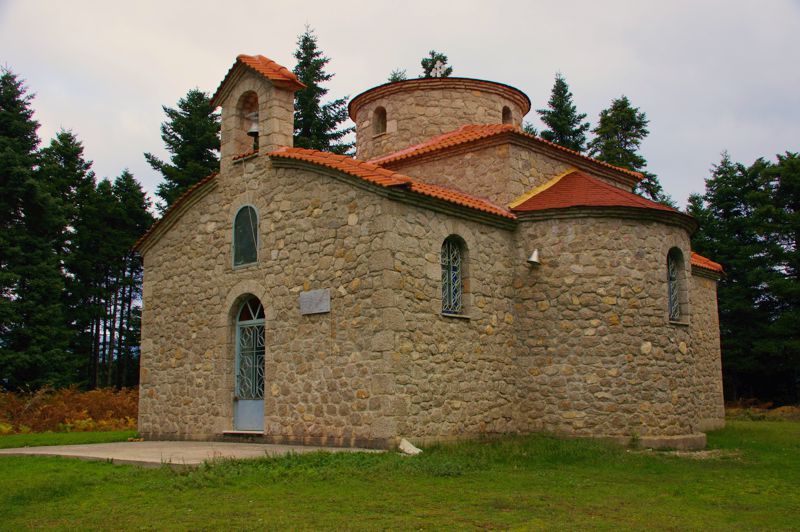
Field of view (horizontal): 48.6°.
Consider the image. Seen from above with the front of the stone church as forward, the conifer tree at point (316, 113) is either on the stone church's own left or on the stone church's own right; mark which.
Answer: on the stone church's own right

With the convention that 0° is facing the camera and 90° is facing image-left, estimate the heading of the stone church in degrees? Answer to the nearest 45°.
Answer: approximately 45°

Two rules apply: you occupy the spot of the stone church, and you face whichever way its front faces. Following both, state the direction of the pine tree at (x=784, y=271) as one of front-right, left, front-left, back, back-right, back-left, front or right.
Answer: back

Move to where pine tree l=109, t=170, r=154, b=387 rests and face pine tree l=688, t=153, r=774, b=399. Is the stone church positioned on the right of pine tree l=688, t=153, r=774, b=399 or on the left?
right

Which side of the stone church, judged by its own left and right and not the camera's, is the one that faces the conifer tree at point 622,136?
back

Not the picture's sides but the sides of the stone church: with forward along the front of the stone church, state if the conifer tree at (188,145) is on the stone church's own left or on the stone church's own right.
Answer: on the stone church's own right

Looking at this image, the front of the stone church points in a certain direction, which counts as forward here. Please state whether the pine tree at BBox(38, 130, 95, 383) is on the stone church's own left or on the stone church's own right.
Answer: on the stone church's own right

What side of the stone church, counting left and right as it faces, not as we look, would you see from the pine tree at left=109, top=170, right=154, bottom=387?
right

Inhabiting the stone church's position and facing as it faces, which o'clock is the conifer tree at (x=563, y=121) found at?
The conifer tree is roughly at 5 o'clock from the stone church.
